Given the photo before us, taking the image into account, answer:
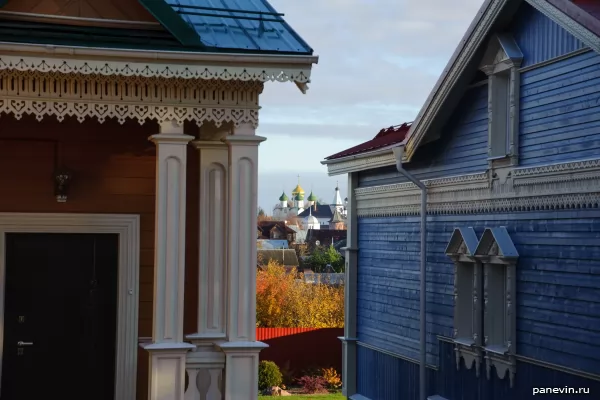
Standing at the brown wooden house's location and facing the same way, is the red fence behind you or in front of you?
behind

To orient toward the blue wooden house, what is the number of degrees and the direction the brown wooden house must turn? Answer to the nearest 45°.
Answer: approximately 135° to its left

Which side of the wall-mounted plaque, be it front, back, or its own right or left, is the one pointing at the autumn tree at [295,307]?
back

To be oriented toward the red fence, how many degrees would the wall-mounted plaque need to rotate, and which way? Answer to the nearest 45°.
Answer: approximately 180°

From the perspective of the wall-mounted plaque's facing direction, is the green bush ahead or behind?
behind

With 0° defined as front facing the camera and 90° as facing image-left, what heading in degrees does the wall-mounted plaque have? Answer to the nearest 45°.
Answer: approximately 0°

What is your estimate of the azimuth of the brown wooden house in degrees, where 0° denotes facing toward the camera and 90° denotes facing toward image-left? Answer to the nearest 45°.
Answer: approximately 0°

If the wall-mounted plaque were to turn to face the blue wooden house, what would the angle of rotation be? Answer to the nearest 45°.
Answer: approximately 90° to its left

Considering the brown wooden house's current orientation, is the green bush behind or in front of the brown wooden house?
behind
